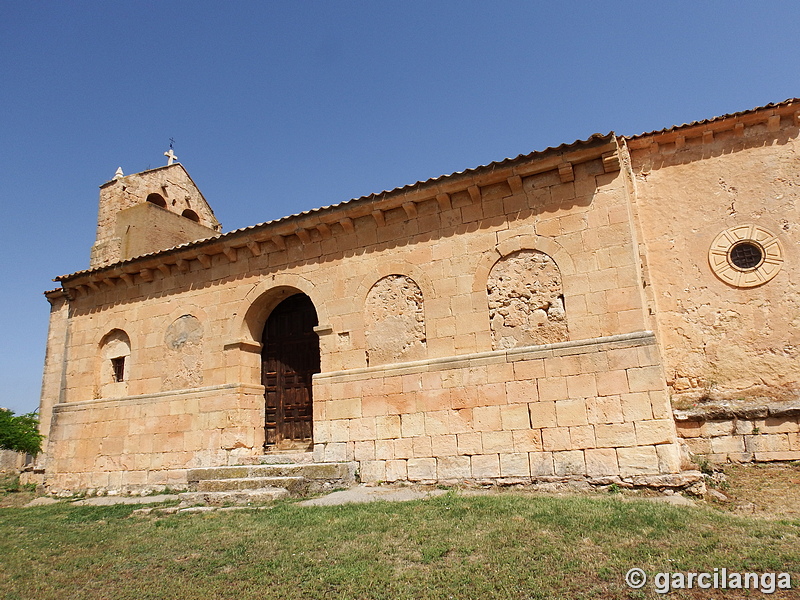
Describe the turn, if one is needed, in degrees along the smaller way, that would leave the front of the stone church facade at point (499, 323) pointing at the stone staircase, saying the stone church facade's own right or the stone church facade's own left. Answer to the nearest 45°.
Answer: approximately 45° to the stone church facade's own right

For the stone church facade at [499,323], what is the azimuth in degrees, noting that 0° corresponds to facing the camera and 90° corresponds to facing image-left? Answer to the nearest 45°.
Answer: approximately 45°

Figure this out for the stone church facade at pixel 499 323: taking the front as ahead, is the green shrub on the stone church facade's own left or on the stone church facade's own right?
on the stone church facade's own right

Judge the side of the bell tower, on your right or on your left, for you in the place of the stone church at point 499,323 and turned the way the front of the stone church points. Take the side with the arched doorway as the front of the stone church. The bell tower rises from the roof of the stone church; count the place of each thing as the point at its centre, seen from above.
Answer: on your right

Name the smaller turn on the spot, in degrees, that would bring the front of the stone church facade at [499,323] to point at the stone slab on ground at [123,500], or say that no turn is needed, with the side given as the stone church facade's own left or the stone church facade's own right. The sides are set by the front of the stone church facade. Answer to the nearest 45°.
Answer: approximately 45° to the stone church facade's own right
